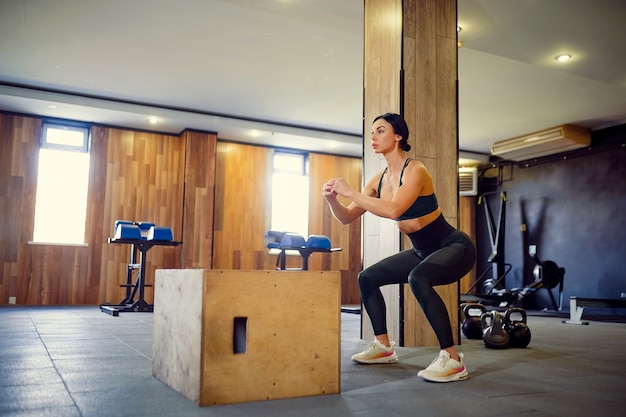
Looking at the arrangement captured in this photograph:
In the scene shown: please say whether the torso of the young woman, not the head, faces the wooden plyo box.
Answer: yes

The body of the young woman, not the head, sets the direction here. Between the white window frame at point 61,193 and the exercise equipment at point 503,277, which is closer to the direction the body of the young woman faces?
the white window frame

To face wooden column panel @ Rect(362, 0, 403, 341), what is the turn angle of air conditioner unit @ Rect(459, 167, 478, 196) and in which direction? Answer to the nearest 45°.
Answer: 0° — it already faces it

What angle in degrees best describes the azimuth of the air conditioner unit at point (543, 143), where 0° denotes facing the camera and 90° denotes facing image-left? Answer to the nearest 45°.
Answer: approximately 45°

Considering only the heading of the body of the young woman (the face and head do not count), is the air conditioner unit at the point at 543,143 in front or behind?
behind

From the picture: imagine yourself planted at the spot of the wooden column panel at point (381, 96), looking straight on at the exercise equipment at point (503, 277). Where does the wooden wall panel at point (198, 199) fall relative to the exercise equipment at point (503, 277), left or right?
left

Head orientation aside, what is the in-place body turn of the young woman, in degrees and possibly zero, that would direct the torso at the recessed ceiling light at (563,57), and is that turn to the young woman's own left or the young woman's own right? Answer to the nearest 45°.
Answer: approximately 180°

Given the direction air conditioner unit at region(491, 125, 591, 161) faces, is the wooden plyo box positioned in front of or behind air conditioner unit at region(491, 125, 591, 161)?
in front

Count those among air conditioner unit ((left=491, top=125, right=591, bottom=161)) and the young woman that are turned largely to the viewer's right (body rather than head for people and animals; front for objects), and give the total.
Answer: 0

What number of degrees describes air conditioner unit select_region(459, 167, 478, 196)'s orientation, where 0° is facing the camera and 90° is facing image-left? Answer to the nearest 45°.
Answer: approximately 0°

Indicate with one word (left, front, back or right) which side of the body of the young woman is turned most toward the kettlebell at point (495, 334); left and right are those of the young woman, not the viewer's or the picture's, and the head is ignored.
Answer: back

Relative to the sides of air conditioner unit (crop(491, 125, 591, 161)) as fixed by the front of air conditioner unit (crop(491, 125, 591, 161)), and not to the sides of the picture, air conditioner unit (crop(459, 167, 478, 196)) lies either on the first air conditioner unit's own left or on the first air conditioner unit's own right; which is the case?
on the first air conditioner unit's own right

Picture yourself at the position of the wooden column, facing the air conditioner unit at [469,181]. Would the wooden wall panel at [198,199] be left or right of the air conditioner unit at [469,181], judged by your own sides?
left
